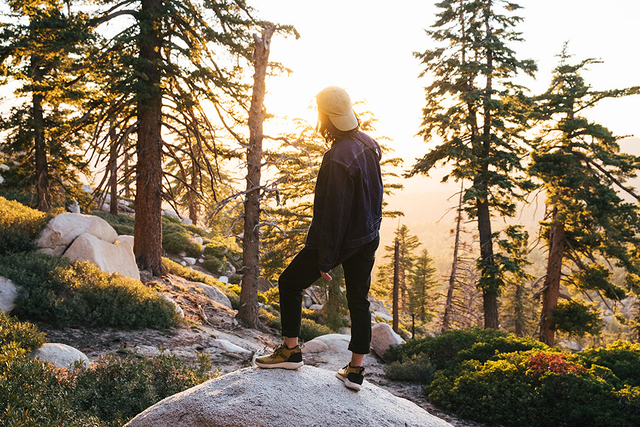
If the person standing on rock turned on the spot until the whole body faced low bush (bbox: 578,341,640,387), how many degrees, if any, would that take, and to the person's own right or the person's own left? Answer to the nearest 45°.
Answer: approximately 90° to the person's own right

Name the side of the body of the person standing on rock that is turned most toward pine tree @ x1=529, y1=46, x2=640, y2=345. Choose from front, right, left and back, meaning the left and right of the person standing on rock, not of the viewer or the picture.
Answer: right

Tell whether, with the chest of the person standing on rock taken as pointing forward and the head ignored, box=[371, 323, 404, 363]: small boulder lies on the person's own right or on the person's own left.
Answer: on the person's own right

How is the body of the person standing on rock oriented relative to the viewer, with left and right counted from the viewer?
facing away from the viewer and to the left of the viewer
